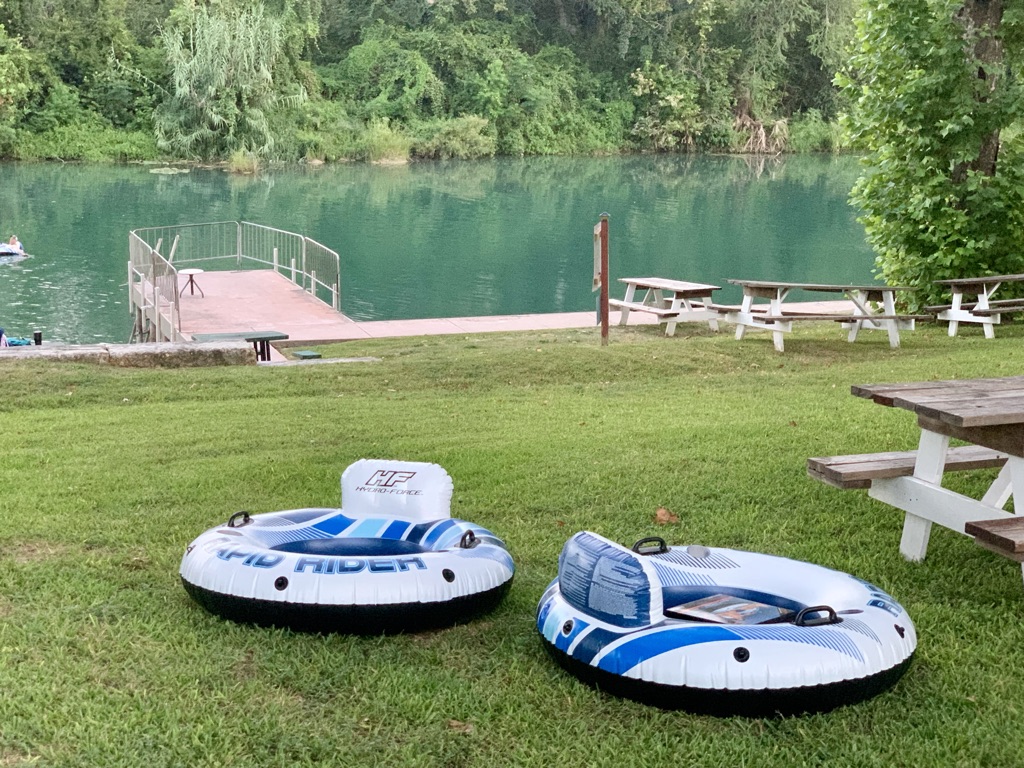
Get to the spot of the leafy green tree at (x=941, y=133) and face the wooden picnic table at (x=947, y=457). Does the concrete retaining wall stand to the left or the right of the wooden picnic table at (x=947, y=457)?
right

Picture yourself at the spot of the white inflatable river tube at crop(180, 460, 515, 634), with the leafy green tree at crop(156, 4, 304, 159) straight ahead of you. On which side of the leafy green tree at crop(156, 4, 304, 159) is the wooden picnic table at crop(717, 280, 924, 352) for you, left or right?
right
